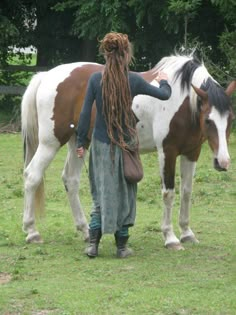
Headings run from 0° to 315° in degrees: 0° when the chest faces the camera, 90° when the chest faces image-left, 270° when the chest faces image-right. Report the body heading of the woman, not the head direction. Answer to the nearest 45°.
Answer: approximately 180°

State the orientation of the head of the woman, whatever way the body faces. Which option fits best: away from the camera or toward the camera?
away from the camera
